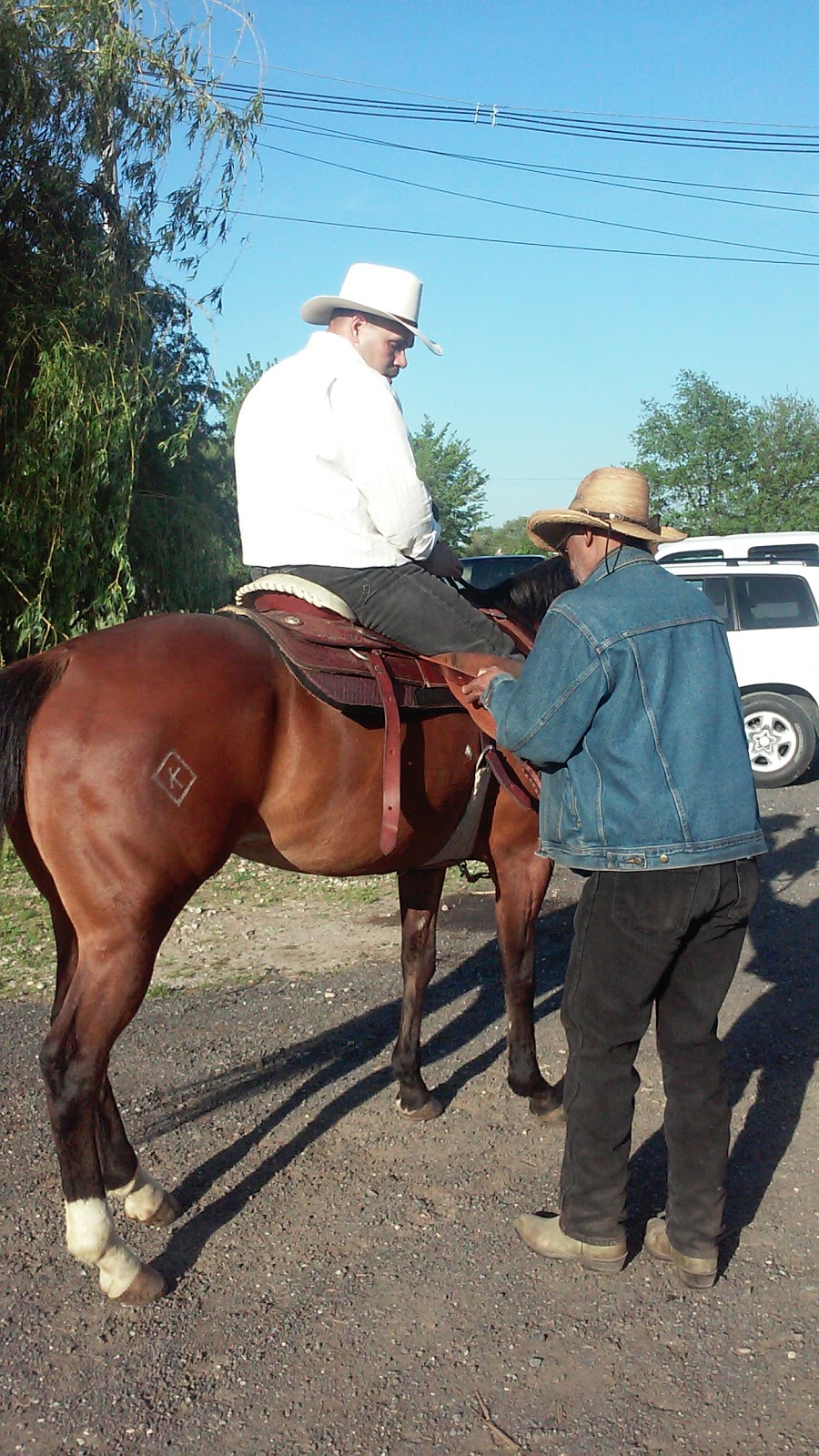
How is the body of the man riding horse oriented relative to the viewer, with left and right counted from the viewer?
facing away from the viewer and to the right of the viewer

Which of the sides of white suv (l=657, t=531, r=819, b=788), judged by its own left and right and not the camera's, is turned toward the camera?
left

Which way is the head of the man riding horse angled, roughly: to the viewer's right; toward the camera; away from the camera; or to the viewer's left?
to the viewer's right

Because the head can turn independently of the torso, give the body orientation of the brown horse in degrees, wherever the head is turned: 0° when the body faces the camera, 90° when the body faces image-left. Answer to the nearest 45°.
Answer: approximately 225°

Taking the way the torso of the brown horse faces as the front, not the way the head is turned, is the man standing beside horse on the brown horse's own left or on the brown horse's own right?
on the brown horse's own right

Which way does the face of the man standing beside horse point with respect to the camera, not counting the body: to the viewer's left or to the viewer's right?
to the viewer's left
